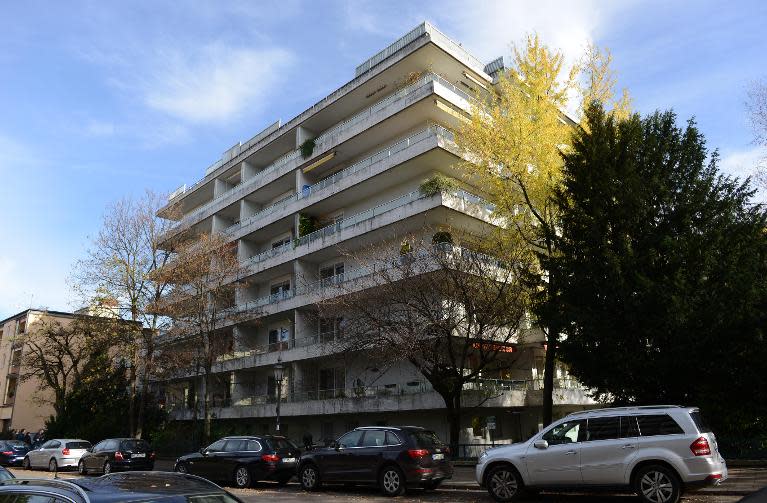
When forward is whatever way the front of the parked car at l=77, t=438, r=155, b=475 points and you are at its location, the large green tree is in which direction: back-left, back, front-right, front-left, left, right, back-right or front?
back

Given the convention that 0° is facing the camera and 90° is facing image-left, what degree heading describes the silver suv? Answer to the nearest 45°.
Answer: approximately 90°

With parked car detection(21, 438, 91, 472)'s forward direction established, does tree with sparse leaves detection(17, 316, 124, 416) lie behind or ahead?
ahead

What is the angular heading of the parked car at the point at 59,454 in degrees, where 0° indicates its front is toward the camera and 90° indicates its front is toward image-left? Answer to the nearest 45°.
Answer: approximately 135°

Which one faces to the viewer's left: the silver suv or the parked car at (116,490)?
the silver suv

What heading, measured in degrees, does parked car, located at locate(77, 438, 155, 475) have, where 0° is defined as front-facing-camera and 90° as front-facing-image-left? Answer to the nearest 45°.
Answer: approximately 135°

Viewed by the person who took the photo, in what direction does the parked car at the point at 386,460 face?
facing away from the viewer and to the left of the viewer

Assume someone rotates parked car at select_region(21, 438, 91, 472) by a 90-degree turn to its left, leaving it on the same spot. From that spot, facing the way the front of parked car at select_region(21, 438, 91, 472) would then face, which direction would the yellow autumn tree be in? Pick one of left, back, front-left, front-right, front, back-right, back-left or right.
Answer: left
